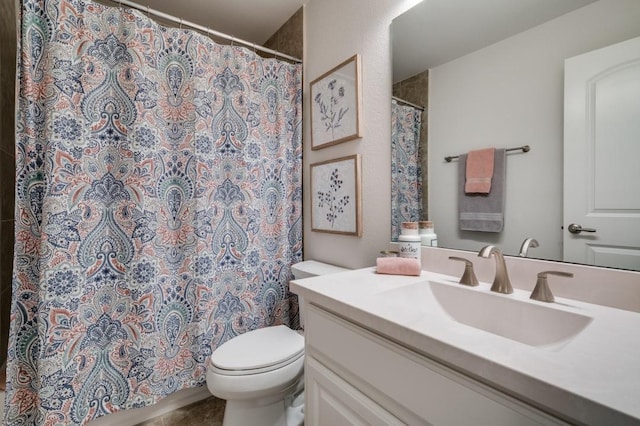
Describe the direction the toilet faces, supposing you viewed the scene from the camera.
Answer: facing the viewer and to the left of the viewer

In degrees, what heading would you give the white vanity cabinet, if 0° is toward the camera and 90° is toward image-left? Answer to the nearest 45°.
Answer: approximately 45°

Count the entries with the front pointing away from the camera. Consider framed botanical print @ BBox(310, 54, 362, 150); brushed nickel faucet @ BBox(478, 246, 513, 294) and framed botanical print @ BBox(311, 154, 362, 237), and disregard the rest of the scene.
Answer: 0

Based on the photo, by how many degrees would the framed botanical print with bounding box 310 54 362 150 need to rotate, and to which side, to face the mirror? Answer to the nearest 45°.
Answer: approximately 90° to its left

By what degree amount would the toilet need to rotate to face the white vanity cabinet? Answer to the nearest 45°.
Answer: approximately 90° to its left

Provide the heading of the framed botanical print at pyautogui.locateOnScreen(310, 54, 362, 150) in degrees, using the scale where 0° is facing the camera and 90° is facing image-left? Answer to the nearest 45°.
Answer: approximately 45°

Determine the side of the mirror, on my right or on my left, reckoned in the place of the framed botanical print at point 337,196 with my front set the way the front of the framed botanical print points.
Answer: on my left

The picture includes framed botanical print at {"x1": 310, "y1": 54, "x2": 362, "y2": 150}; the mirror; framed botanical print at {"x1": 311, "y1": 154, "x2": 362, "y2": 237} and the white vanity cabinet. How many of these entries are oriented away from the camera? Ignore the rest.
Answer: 0

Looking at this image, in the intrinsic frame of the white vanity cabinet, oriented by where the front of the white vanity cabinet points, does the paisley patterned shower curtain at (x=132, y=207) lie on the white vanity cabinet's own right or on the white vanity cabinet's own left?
on the white vanity cabinet's own right

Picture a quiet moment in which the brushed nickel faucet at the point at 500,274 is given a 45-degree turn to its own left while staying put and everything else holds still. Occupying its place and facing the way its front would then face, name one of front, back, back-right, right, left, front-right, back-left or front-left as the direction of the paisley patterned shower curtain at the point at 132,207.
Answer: right

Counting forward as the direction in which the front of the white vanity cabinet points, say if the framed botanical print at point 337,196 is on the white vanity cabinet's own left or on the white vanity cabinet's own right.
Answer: on the white vanity cabinet's own right
